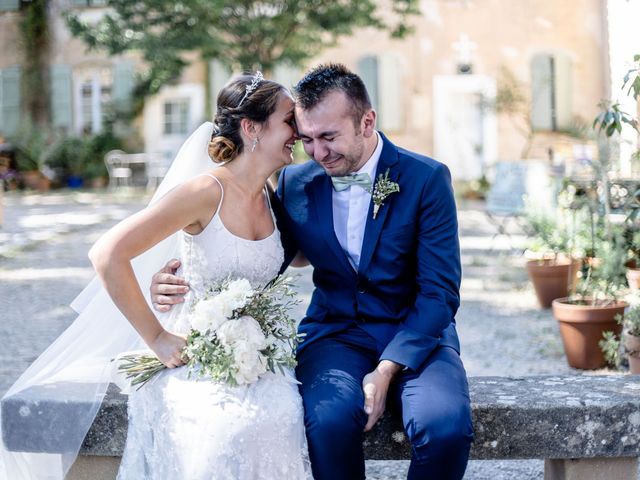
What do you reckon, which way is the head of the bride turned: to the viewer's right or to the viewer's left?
to the viewer's right

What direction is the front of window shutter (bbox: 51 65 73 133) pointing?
toward the camera

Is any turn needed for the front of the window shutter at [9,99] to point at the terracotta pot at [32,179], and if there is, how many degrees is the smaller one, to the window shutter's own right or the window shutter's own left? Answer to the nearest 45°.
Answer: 0° — it already faces it

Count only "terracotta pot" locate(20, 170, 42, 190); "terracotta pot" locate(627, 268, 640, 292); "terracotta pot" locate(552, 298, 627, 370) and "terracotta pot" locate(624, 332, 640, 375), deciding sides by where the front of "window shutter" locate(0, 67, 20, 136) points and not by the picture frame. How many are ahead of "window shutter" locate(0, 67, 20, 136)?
4

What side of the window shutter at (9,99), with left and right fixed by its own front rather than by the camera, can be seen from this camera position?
front

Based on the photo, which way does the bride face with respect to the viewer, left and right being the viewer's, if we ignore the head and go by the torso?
facing the viewer and to the right of the viewer

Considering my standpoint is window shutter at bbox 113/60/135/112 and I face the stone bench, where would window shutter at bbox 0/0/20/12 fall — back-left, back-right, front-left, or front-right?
back-right

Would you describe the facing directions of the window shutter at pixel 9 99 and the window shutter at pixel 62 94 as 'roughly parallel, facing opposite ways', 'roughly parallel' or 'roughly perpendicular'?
roughly parallel

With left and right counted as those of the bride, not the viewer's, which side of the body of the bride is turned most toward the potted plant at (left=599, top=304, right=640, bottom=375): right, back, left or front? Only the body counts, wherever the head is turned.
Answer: left

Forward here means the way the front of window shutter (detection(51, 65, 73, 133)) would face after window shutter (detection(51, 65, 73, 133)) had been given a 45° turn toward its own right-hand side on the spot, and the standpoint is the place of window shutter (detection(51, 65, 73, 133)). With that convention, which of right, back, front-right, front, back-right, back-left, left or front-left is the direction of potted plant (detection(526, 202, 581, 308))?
front-left

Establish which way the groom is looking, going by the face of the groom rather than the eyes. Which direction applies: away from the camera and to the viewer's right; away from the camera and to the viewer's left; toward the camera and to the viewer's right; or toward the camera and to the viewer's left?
toward the camera and to the viewer's left

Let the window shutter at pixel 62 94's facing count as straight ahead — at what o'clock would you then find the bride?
The bride is roughly at 12 o'clock from the window shutter.

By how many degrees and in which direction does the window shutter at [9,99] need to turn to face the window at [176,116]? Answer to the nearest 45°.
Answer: approximately 45° to its left

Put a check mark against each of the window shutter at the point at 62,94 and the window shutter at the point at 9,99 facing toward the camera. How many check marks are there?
2

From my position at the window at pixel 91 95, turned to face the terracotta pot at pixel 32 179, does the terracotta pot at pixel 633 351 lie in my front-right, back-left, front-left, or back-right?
front-left
